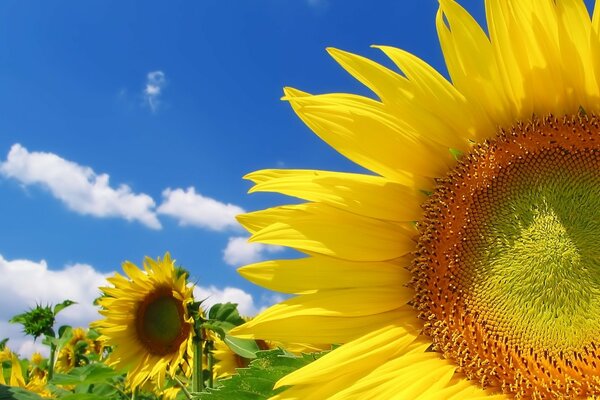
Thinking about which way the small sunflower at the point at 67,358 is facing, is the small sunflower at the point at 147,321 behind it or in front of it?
in front

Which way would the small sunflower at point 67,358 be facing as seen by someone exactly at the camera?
facing the viewer and to the right of the viewer

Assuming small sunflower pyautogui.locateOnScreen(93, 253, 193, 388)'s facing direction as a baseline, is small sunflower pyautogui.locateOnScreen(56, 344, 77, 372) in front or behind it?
behind

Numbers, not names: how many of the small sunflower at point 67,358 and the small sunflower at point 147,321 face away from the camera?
0

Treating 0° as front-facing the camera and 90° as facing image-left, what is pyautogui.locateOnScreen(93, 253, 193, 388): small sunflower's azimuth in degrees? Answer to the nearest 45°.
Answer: approximately 315°
